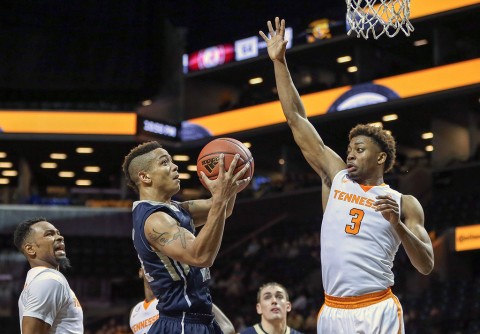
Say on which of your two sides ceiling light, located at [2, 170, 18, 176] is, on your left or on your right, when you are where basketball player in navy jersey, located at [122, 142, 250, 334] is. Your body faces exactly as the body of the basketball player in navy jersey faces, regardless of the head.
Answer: on your left

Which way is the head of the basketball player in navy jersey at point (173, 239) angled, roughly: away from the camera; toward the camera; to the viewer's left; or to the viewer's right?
to the viewer's right

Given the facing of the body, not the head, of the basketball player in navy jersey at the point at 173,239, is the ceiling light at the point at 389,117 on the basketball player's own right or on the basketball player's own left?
on the basketball player's own left

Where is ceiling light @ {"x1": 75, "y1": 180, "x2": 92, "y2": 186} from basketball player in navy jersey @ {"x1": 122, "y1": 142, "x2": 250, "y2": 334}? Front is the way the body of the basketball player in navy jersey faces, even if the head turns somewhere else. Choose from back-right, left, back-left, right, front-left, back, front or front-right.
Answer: left

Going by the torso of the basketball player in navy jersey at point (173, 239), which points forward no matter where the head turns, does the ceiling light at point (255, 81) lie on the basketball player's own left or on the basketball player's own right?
on the basketball player's own left

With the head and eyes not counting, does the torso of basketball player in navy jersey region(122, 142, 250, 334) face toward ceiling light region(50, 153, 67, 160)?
no

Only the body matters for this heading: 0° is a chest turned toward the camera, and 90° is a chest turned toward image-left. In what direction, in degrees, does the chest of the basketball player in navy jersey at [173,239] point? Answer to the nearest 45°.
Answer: approximately 270°

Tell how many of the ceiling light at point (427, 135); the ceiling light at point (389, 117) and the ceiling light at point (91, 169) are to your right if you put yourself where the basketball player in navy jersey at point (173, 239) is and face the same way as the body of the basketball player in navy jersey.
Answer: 0

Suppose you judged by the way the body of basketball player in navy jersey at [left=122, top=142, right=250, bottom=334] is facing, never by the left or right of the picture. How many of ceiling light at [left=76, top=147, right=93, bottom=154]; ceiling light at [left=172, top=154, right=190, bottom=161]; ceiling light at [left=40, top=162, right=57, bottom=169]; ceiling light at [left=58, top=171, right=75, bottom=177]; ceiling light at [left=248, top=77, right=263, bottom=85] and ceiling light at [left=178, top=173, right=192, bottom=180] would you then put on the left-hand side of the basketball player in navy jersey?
6

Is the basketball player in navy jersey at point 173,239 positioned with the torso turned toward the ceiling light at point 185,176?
no

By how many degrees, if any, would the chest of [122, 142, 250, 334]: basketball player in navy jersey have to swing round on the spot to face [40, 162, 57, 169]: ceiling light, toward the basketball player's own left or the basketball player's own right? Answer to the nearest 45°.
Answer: approximately 90° to the basketball player's own left

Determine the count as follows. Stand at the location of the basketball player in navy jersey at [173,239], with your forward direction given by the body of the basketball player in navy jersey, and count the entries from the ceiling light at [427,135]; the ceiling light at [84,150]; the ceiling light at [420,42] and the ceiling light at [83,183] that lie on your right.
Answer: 0

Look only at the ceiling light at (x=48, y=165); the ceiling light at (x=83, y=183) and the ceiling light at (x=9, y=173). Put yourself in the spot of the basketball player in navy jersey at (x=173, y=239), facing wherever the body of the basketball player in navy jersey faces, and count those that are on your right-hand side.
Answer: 0

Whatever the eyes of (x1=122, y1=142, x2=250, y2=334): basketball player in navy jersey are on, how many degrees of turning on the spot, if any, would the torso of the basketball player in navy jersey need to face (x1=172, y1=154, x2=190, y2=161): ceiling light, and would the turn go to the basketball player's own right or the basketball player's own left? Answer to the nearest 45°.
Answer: approximately 90° to the basketball player's own left

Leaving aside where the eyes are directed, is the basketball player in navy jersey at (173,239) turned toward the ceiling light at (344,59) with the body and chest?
no

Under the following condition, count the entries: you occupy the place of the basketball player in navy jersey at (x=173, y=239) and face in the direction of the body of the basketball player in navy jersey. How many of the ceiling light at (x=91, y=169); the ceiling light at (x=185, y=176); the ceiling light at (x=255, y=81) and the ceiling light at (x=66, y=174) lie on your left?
4

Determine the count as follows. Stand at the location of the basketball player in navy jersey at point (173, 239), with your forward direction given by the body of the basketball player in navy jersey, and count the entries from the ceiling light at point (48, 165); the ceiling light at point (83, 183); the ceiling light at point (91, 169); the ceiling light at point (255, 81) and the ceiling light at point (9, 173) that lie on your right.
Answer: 0
